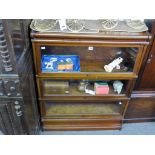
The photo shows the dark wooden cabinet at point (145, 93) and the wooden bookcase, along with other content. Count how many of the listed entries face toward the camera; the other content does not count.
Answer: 2

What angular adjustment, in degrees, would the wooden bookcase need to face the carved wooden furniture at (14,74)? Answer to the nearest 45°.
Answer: approximately 45° to its right
